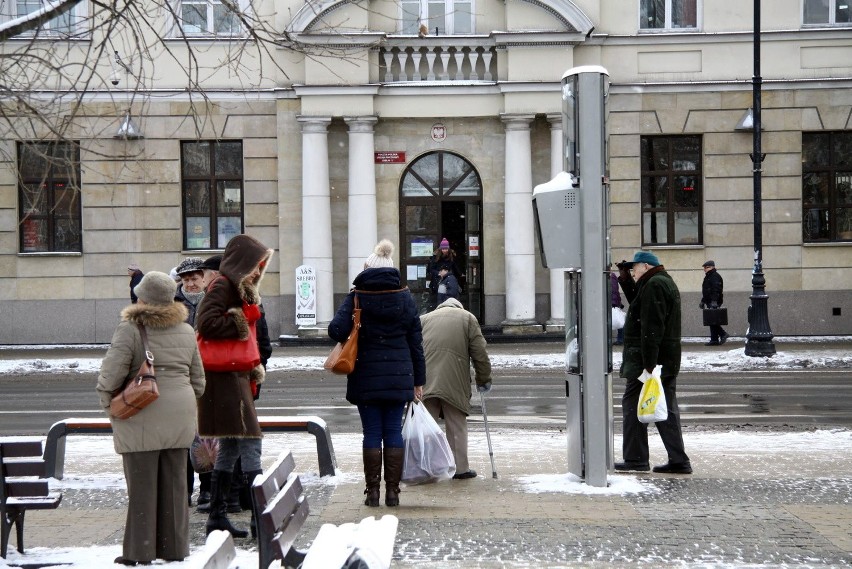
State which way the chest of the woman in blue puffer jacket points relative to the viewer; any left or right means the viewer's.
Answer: facing away from the viewer

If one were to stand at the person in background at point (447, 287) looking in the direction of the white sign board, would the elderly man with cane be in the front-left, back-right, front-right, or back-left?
front-left

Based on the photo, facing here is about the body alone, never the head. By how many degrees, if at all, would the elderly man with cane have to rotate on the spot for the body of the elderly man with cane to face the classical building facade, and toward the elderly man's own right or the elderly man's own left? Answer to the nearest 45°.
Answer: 0° — they already face it

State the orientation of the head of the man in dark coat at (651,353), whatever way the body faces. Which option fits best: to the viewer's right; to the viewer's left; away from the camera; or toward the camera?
to the viewer's left

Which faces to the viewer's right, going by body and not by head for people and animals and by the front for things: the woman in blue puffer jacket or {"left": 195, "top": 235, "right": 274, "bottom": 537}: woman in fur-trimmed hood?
the woman in fur-trimmed hood

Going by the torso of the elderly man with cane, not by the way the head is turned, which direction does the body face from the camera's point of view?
away from the camera

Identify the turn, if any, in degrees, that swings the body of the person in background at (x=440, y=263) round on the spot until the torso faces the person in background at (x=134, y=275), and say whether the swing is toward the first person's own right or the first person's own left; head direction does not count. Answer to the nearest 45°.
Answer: approximately 90° to the first person's own right

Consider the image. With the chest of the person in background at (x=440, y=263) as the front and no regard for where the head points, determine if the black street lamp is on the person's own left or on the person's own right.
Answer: on the person's own left

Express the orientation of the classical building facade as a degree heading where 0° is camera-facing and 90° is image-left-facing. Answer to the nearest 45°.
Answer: approximately 0°

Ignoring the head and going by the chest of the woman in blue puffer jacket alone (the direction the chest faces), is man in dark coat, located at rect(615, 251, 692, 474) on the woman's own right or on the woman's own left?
on the woman's own right

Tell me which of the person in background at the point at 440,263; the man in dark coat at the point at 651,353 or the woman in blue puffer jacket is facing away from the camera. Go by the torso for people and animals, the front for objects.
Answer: the woman in blue puffer jacket

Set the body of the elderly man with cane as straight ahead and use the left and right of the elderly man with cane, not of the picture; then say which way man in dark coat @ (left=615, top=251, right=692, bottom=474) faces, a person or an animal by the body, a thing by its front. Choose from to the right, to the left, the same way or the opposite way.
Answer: to the left

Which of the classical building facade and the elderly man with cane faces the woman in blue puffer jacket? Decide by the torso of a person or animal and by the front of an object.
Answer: the classical building facade
